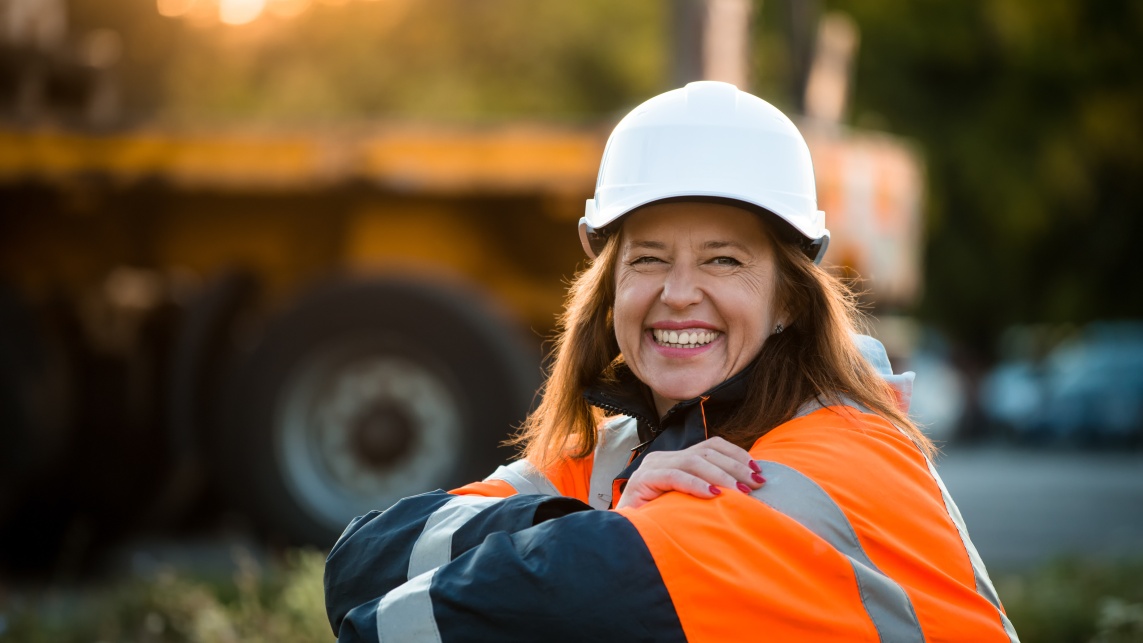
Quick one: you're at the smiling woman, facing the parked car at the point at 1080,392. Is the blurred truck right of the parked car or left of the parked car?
left

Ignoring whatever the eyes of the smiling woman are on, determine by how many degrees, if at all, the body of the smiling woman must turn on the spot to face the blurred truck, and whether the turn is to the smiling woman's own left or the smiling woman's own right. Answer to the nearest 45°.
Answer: approximately 90° to the smiling woman's own right

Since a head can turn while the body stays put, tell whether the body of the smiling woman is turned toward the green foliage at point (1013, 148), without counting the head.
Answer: no

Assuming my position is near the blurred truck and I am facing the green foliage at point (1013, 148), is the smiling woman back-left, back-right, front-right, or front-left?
back-right

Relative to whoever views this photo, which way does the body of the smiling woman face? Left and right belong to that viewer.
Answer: facing the viewer and to the left of the viewer

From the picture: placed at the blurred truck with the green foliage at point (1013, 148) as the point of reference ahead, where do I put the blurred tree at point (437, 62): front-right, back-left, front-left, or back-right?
front-left

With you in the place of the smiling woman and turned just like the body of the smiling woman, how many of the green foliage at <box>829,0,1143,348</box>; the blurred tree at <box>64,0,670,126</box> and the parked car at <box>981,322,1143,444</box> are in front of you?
0

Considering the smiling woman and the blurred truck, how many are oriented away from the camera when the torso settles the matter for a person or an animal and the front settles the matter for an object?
0

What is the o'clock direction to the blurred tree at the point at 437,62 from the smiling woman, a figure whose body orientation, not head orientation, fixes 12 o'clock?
The blurred tree is roughly at 4 o'clock from the smiling woman.

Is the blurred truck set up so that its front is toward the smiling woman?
no

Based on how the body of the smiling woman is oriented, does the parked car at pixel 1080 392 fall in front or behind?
behind
